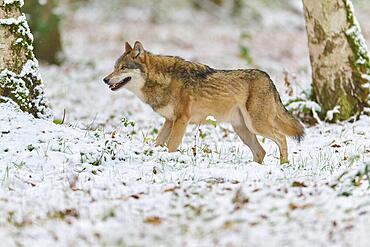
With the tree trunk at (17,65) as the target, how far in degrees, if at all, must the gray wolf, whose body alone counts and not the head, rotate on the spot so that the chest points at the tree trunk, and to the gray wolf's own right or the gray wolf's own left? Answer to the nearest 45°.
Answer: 0° — it already faces it

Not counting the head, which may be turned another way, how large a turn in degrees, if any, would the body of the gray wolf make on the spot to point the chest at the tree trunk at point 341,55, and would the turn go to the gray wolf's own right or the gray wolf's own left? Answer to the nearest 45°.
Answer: approximately 135° to the gray wolf's own right

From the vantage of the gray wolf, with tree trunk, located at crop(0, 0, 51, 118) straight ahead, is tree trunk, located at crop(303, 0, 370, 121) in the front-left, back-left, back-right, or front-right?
back-right

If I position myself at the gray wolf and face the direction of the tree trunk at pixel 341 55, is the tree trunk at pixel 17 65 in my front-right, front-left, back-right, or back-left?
back-left

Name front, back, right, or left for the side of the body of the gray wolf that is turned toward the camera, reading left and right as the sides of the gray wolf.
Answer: left
